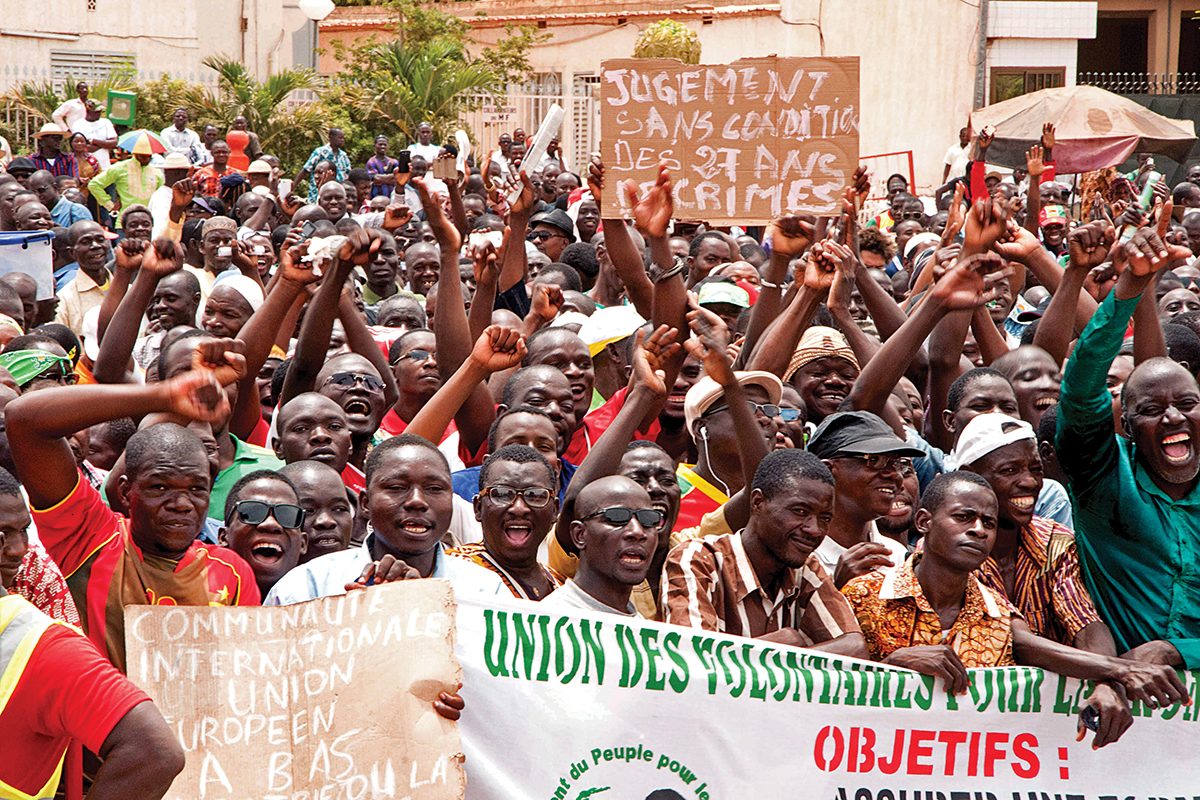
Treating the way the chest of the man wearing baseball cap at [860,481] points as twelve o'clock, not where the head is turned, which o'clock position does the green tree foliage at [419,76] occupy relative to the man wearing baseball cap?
The green tree foliage is roughly at 7 o'clock from the man wearing baseball cap.

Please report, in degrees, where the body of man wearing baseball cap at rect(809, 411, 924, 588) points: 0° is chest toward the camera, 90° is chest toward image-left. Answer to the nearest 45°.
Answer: approximately 315°

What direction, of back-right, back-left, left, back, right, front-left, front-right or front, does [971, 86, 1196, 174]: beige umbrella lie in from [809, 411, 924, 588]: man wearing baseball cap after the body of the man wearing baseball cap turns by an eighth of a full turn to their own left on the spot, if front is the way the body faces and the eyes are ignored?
left
